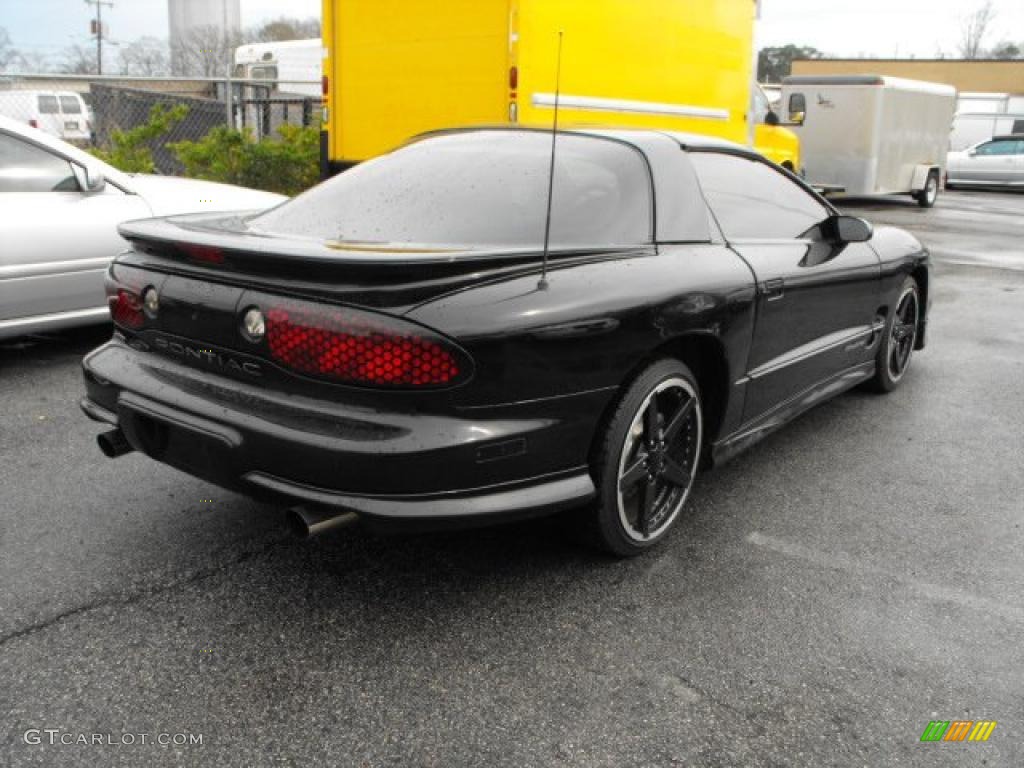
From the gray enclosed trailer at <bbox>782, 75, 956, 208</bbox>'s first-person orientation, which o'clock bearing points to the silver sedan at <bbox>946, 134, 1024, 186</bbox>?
The silver sedan is roughly at 5 o'clock from the gray enclosed trailer.

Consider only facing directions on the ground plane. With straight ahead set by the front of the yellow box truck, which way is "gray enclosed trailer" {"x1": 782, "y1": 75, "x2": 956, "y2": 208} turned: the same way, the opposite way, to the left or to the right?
the opposite way

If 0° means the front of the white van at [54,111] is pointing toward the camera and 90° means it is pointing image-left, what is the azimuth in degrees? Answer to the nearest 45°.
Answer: approximately 135°

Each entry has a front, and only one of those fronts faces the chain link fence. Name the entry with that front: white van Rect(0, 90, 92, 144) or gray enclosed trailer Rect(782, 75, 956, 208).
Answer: the gray enclosed trailer

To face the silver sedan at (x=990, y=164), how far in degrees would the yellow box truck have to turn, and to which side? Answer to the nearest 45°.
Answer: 0° — it already faces it

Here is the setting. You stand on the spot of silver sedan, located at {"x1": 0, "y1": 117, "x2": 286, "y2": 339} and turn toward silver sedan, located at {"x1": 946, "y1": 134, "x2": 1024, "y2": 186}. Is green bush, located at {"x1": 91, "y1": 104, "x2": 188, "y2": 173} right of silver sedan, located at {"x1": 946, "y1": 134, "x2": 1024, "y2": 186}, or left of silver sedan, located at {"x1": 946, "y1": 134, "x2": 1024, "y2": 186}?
left

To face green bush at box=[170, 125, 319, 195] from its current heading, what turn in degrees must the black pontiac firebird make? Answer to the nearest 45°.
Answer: approximately 45° to its left

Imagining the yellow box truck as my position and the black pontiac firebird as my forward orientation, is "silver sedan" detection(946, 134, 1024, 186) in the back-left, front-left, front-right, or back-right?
back-left

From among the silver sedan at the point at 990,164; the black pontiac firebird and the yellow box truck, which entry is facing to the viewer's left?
the silver sedan

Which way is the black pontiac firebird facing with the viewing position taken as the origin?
facing away from the viewer and to the right of the viewer

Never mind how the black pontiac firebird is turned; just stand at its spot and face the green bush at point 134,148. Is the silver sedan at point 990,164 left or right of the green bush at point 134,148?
right

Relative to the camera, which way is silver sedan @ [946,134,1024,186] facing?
to the viewer's left

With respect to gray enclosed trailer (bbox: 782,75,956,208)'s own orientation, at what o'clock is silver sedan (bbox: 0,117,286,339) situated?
The silver sedan is roughly at 11 o'clock from the gray enclosed trailer.

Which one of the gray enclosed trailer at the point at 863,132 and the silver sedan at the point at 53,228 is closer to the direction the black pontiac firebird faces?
the gray enclosed trailer

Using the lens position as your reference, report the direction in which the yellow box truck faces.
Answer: facing away from the viewer and to the right of the viewer
